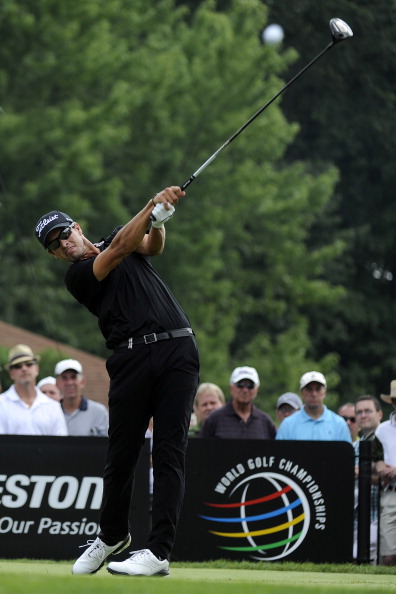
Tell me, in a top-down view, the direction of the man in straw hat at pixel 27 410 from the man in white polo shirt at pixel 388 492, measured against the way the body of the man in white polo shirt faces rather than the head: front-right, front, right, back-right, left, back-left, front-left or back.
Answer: right

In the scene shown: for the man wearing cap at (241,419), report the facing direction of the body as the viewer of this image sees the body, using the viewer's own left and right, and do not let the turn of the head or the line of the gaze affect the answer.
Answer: facing the viewer

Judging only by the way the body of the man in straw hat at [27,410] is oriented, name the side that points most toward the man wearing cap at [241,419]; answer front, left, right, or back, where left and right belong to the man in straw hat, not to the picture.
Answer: left

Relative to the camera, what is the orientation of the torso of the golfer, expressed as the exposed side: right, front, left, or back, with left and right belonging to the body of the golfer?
front

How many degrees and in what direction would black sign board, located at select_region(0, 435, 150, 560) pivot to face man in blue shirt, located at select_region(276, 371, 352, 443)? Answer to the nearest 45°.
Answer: approximately 90° to its left

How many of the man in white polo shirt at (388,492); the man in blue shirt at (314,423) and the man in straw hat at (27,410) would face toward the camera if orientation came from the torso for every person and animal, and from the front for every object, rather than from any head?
3

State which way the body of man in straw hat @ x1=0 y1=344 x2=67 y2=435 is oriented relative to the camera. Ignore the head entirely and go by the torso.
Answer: toward the camera
